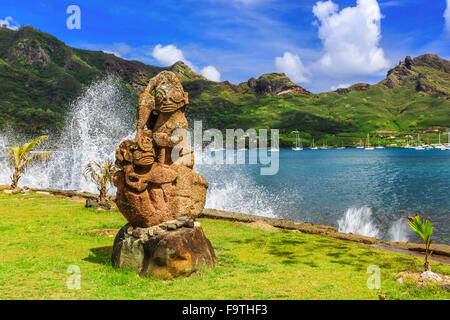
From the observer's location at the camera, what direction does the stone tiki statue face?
facing the viewer

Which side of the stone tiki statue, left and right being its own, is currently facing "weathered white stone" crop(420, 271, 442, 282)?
left

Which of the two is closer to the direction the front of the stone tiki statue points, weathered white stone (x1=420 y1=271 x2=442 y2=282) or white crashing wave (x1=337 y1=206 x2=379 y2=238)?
the weathered white stone

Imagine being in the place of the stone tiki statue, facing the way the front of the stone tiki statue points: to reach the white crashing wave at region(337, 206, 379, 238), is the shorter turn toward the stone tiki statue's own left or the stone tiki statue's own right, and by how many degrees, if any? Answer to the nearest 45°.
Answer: approximately 135° to the stone tiki statue's own left
